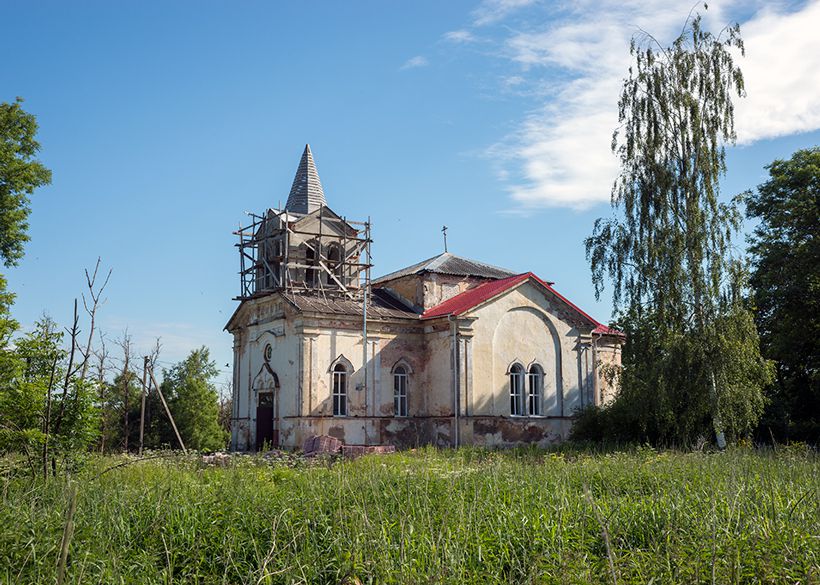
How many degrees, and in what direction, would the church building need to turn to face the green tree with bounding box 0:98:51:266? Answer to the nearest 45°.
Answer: approximately 45° to its right

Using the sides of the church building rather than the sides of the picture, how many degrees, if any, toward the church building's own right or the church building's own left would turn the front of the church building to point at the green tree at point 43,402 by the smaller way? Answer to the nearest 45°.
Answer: approximately 45° to the church building's own left

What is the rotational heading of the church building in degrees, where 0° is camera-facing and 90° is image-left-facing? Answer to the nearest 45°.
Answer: approximately 45°

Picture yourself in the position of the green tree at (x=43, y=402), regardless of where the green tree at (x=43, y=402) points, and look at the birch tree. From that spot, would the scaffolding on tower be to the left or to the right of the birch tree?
left

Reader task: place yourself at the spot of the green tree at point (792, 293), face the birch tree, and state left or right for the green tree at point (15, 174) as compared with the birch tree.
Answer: right

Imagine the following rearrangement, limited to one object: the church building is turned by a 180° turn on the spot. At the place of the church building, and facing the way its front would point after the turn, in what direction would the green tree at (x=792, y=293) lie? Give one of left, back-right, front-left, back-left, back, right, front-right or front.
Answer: front-right
